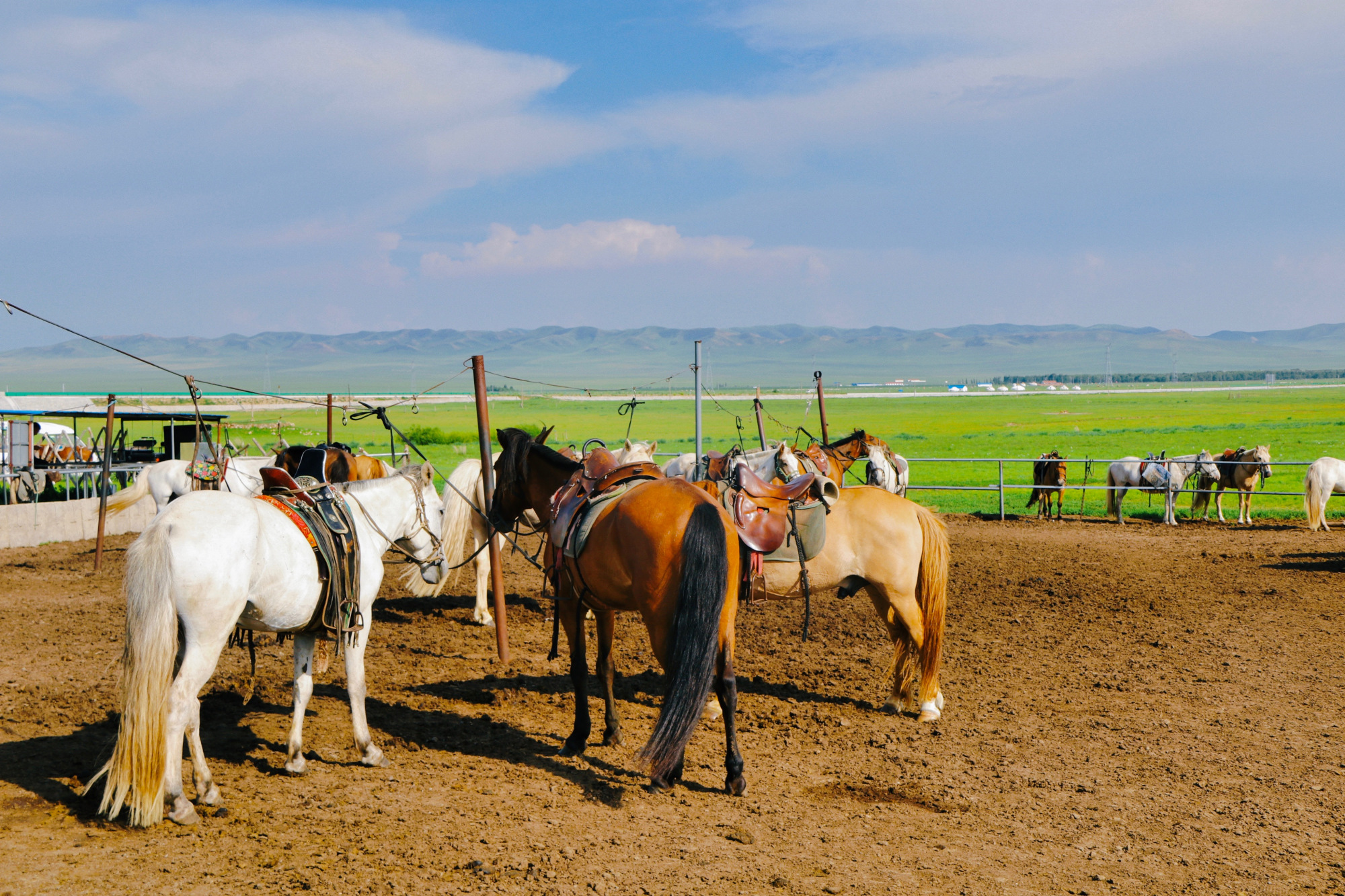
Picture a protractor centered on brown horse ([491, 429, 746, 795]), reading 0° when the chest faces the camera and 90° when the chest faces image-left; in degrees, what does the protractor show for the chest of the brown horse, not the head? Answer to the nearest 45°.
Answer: approximately 135°

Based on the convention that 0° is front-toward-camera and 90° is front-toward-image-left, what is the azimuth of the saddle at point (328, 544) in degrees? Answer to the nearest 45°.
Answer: approximately 225°

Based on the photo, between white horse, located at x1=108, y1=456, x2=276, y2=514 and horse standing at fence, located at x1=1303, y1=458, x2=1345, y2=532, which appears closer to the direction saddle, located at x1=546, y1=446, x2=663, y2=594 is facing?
the white horse

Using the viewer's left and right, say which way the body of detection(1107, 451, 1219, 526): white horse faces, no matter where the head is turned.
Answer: facing to the right of the viewer

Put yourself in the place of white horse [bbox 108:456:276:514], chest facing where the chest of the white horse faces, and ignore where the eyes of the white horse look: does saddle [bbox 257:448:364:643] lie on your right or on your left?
on your right

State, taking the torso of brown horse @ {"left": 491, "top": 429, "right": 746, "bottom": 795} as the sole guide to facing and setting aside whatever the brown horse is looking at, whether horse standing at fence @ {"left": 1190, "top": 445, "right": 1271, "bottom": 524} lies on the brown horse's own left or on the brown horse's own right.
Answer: on the brown horse's own right

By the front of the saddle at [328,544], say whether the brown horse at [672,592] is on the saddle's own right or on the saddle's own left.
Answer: on the saddle's own right
